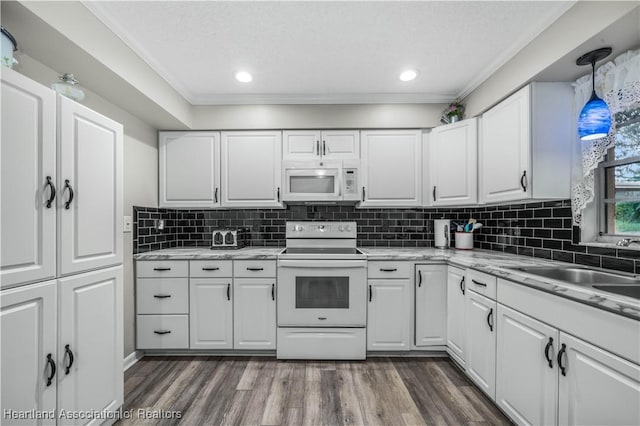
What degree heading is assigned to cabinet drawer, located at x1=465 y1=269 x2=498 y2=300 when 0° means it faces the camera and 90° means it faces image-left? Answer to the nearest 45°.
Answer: approximately 45°

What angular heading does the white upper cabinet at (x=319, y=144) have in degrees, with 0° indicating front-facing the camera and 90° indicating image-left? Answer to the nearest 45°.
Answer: approximately 0°

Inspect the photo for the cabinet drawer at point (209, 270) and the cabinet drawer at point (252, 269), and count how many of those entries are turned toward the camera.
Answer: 2

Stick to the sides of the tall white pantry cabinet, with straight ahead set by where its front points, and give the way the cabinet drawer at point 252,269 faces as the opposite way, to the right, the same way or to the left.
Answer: to the right

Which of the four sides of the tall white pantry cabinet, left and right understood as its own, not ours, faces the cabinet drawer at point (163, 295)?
left

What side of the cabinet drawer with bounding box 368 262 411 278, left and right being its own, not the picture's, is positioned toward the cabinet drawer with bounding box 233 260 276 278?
right

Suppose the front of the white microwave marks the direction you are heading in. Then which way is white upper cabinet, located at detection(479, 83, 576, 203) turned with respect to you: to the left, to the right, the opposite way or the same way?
to the right

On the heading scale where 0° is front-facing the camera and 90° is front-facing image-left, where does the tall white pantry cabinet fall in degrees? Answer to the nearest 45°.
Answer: approximately 315°
